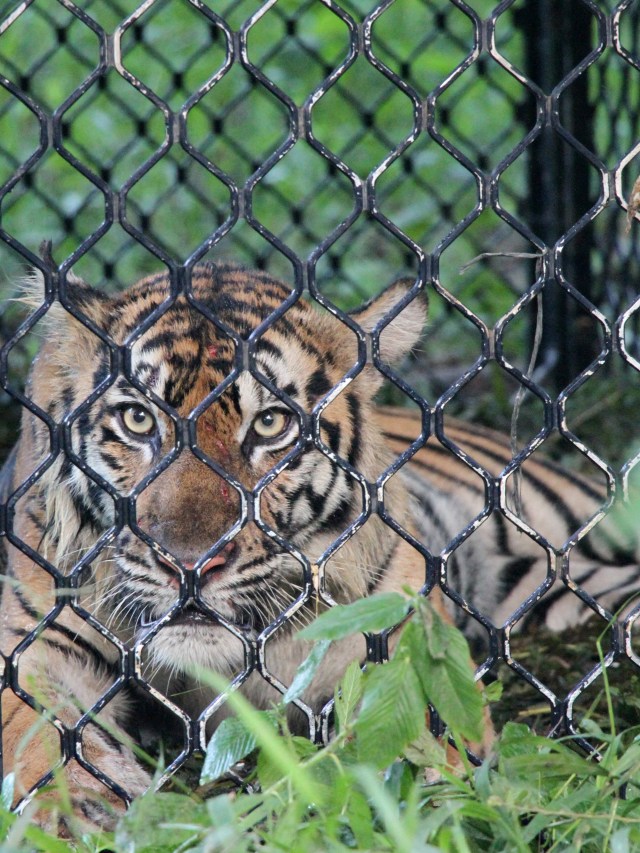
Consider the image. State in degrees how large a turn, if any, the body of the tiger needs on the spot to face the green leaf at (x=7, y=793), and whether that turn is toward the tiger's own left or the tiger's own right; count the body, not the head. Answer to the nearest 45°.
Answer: approximately 45° to the tiger's own left

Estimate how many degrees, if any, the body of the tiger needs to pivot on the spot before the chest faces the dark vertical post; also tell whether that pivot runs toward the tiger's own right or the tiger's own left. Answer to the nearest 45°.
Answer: approximately 135° to the tiger's own right

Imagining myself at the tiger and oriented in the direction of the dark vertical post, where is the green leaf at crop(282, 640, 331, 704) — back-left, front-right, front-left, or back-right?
back-right

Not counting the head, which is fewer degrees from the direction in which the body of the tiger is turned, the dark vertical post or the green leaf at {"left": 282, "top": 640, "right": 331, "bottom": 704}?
the green leaf

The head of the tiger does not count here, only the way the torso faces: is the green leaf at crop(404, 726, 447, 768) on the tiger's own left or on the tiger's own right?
on the tiger's own left

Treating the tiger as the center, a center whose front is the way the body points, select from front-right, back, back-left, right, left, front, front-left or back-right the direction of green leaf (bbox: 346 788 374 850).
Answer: left

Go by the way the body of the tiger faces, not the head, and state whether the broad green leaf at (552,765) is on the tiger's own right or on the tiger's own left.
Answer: on the tiger's own left

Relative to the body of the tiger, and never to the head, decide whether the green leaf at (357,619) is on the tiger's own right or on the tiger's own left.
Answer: on the tiger's own left

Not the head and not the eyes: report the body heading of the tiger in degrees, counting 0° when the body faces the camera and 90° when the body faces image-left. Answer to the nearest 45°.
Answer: approximately 45°
